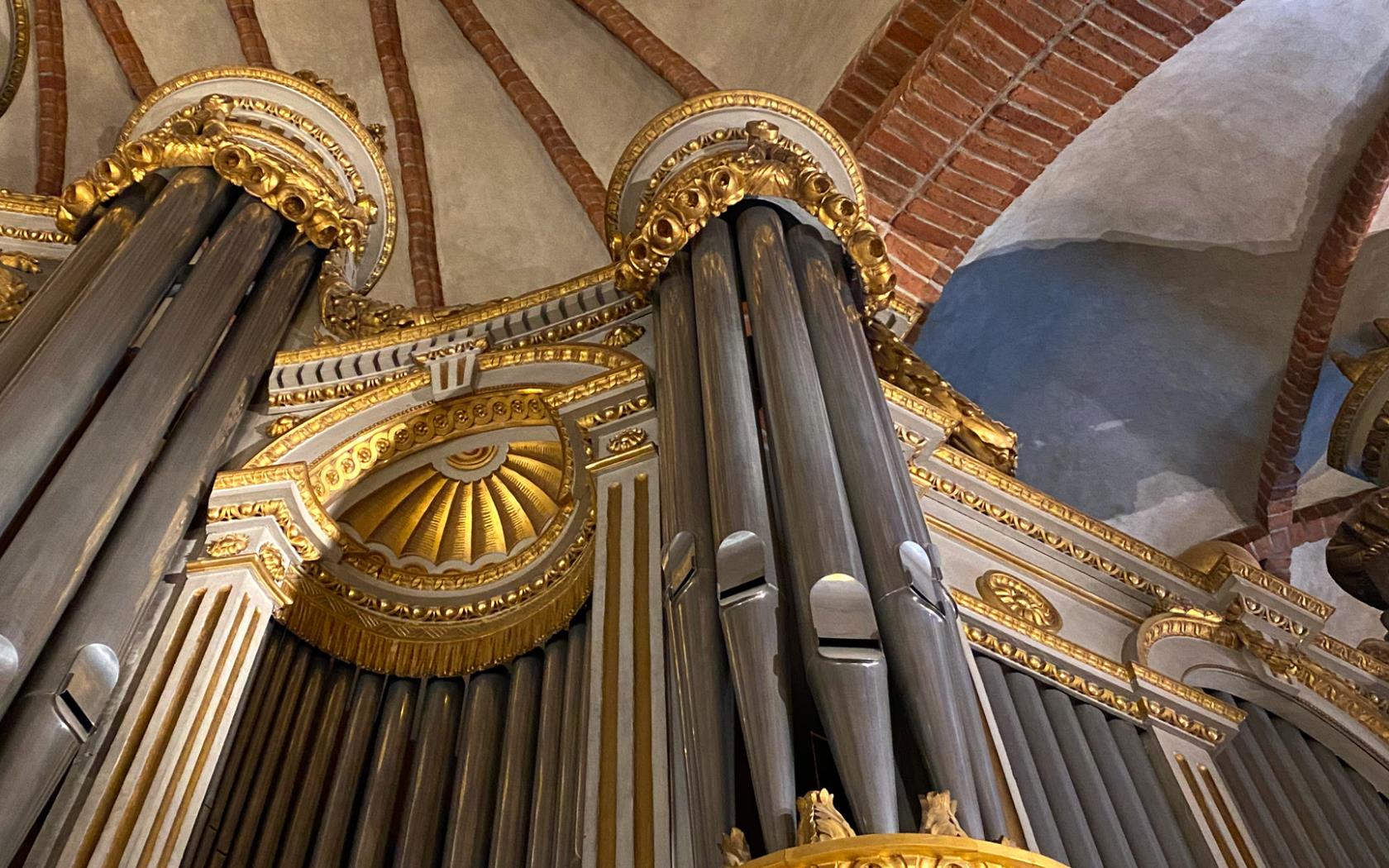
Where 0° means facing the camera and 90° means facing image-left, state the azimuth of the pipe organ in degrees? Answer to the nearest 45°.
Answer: approximately 0°
